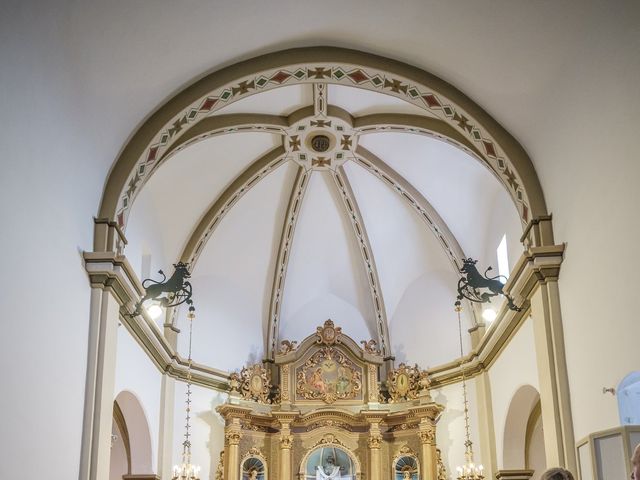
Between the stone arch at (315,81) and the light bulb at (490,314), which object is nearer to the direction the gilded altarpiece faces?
the stone arch

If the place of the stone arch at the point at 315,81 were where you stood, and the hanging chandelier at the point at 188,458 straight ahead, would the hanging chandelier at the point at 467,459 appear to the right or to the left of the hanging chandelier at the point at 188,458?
right

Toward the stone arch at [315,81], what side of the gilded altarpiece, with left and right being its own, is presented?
front

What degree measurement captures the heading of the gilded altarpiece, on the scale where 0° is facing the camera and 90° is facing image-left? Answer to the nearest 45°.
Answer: approximately 0°

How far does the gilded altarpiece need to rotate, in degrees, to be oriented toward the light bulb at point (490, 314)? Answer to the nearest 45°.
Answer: approximately 45° to its left

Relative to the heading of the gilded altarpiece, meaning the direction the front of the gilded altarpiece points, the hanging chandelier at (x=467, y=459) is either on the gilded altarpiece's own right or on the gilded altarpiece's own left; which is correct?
on the gilded altarpiece's own left

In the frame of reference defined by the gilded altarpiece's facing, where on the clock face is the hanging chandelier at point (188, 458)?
The hanging chandelier is roughly at 2 o'clock from the gilded altarpiece.
